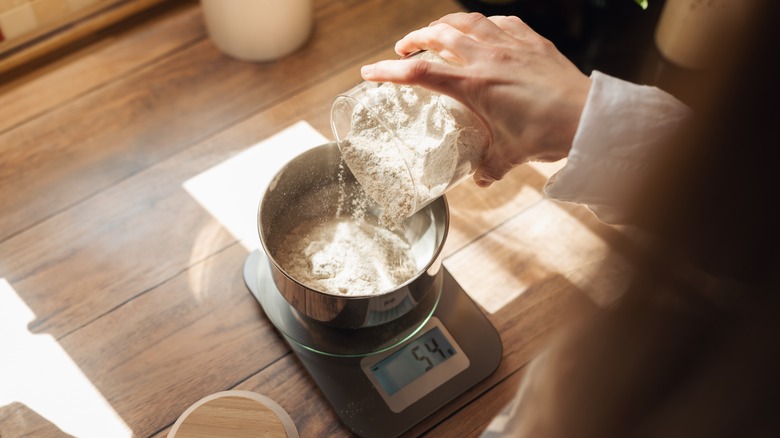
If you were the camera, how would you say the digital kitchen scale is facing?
facing the viewer and to the right of the viewer

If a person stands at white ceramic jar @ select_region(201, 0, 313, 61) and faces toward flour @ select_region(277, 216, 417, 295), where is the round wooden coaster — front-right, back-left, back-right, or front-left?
front-right

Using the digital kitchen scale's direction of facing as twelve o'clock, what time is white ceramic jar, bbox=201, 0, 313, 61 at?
The white ceramic jar is roughly at 7 o'clock from the digital kitchen scale.
